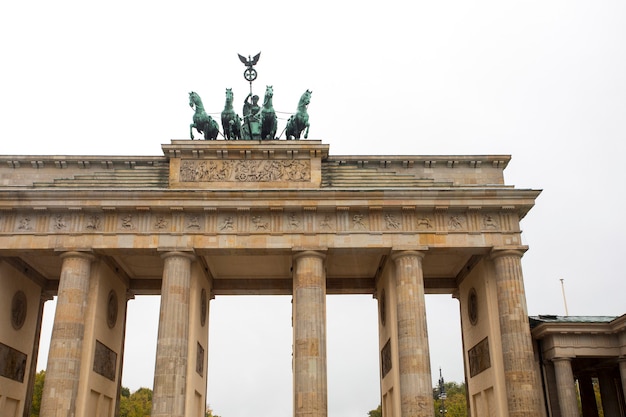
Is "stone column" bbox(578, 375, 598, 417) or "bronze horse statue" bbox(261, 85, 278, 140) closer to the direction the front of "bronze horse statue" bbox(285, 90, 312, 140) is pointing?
the stone column

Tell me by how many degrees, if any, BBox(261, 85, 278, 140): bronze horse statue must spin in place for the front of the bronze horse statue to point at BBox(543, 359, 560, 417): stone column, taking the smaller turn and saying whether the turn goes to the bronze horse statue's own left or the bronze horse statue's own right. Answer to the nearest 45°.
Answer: approximately 90° to the bronze horse statue's own left

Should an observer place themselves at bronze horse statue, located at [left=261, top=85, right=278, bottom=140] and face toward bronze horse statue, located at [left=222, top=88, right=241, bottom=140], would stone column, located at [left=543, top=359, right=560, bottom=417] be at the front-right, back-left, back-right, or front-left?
back-right

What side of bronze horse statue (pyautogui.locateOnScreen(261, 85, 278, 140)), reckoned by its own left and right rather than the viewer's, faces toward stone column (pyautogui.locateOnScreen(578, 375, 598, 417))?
left

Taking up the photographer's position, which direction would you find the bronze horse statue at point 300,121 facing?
facing the viewer and to the right of the viewer

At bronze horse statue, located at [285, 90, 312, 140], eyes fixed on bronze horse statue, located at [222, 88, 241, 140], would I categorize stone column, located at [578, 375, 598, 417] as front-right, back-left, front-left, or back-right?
back-right

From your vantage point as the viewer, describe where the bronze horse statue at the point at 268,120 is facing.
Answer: facing the viewer

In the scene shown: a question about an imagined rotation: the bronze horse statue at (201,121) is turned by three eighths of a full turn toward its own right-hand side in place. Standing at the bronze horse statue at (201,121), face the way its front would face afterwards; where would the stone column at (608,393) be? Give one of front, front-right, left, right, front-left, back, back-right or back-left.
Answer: right

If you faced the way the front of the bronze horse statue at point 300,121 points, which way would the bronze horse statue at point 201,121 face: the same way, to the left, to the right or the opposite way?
to the right

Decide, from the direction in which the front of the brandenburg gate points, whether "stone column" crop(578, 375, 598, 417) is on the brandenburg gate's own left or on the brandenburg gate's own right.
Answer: on the brandenburg gate's own left

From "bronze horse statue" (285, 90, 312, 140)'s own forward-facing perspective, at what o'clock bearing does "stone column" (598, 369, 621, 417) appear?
The stone column is roughly at 10 o'clock from the bronze horse statue.

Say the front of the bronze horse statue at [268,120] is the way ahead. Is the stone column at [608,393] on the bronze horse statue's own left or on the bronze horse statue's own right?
on the bronze horse statue's own left
